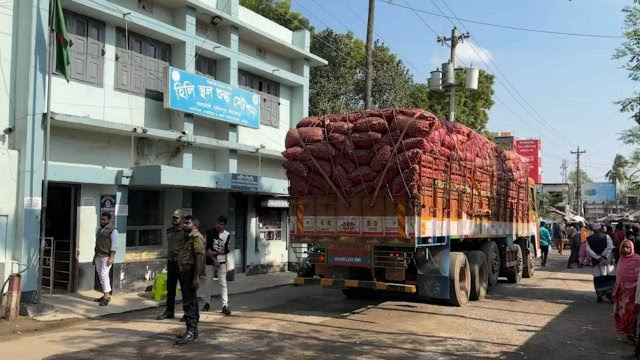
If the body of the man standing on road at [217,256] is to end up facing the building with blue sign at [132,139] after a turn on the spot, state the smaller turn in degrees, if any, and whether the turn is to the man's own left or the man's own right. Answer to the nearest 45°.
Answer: approximately 135° to the man's own right

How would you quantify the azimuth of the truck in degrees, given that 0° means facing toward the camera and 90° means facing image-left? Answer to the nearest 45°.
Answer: approximately 225°

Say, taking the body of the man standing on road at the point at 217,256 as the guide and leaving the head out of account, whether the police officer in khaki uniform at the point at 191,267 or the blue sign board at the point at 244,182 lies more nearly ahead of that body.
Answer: the police officer in khaki uniform

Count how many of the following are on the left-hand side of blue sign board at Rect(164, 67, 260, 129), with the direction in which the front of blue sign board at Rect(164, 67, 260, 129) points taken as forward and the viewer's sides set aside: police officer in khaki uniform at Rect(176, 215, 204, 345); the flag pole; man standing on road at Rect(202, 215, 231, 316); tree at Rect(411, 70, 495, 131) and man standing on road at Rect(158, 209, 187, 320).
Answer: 1

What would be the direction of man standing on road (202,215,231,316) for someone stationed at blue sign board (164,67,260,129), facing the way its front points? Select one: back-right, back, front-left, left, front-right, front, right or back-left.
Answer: front-right

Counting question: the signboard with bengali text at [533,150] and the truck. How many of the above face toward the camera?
1

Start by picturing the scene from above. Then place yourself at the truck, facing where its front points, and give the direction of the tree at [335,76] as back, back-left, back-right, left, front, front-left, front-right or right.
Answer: front-left

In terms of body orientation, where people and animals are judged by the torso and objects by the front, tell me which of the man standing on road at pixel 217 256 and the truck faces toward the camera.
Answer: the man standing on road

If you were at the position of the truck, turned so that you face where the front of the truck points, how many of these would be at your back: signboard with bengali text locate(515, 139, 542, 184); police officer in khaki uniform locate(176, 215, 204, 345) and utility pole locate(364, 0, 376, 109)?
1

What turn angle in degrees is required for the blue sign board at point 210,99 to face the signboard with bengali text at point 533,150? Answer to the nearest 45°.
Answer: approximately 90° to its left

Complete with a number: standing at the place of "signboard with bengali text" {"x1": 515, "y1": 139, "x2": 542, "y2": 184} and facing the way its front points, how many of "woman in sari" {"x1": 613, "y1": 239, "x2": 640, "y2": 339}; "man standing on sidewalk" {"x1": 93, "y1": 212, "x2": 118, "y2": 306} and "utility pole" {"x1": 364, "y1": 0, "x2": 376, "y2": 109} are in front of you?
3

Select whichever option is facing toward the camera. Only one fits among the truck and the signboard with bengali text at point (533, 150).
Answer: the signboard with bengali text

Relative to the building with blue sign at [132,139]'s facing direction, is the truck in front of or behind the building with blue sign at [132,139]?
in front

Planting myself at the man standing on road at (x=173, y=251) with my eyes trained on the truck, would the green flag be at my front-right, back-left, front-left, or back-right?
back-left

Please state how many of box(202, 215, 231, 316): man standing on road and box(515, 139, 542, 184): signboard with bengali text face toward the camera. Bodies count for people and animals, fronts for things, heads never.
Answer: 2

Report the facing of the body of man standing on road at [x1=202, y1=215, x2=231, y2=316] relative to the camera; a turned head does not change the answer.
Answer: toward the camera

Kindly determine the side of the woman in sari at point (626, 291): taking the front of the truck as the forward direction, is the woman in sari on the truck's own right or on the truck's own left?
on the truck's own right
